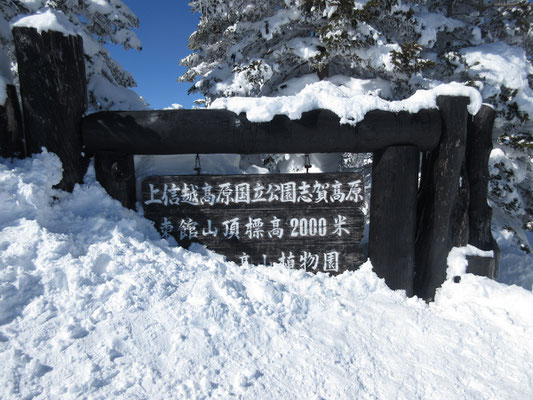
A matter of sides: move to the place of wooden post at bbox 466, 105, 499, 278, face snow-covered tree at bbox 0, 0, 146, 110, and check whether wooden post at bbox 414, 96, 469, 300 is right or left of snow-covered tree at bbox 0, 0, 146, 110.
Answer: left

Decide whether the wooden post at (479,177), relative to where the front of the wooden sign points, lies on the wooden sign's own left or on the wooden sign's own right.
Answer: on the wooden sign's own left

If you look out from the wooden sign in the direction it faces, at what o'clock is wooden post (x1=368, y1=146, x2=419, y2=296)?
The wooden post is roughly at 9 o'clock from the wooden sign.

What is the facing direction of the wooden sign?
toward the camera

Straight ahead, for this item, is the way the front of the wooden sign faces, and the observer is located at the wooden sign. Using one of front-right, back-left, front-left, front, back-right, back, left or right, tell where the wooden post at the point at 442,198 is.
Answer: left

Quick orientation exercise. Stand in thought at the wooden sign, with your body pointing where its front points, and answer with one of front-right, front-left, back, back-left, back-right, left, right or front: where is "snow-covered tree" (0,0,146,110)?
back-right

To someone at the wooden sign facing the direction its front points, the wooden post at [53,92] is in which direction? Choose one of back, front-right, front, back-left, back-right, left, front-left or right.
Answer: right

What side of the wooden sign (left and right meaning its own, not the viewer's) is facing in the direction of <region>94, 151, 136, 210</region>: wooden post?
right

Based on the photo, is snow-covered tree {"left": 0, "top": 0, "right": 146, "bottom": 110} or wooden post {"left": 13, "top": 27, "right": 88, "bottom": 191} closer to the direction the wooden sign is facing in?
the wooden post

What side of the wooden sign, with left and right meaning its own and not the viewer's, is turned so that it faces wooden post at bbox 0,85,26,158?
right

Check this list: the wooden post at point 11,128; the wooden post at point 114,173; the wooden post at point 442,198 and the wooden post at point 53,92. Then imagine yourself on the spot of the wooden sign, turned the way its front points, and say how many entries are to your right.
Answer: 3
